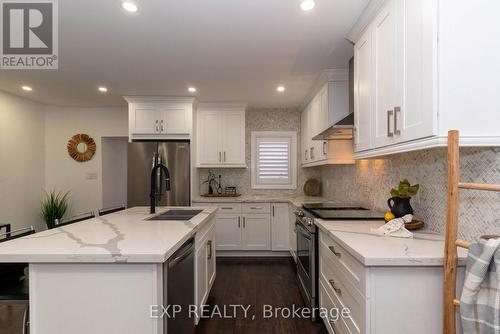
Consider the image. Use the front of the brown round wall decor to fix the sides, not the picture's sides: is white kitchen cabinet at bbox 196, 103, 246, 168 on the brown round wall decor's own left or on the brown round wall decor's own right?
on the brown round wall decor's own left

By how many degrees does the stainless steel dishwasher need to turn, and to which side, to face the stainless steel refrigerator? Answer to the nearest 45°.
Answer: approximately 90° to its left

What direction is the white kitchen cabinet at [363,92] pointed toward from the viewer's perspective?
to the viewer's left

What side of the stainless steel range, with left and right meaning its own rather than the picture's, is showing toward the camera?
left

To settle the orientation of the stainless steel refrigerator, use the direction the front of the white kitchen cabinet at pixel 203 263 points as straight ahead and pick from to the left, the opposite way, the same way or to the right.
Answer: to the right

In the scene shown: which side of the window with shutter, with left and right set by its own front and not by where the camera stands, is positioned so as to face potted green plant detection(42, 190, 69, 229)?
right

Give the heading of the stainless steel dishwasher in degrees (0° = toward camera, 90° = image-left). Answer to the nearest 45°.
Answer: approximately 270°
